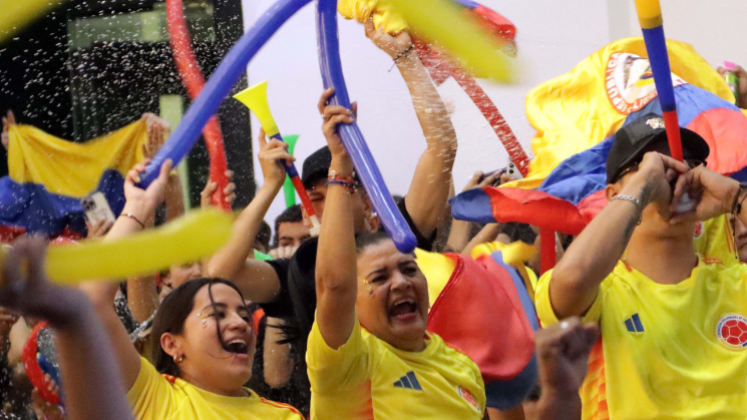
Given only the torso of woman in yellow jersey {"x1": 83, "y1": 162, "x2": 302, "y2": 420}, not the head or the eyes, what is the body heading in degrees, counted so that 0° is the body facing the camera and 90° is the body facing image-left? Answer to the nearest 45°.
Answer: approximately 315°

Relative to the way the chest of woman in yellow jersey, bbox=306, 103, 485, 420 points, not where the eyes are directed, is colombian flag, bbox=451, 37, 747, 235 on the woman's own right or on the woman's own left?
on the woman's own left

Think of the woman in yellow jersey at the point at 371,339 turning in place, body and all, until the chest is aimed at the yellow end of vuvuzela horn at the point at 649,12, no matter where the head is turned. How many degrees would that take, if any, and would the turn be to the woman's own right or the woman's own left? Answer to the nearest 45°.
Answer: approximately 45° to the woman's own left

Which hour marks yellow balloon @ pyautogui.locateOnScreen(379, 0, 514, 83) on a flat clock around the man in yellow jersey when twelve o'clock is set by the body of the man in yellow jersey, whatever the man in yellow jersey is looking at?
The yellow balloon is roughly at 2 o'clock from the man in yellow jersey.

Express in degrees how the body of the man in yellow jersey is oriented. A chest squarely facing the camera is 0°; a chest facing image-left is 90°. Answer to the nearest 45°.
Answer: approximately 315°

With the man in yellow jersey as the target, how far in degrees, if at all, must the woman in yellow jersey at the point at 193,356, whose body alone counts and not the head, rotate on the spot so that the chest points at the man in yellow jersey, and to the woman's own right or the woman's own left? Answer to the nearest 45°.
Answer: approximately 45° to the woman's own left

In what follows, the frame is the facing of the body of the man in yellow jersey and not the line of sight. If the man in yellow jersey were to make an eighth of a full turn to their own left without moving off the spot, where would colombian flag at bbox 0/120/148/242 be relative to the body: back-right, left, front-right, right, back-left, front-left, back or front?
back

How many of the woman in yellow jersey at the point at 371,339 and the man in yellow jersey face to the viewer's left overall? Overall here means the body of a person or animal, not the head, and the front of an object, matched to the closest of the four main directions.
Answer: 0

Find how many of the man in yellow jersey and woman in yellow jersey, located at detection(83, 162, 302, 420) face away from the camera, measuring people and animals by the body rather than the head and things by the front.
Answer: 0
